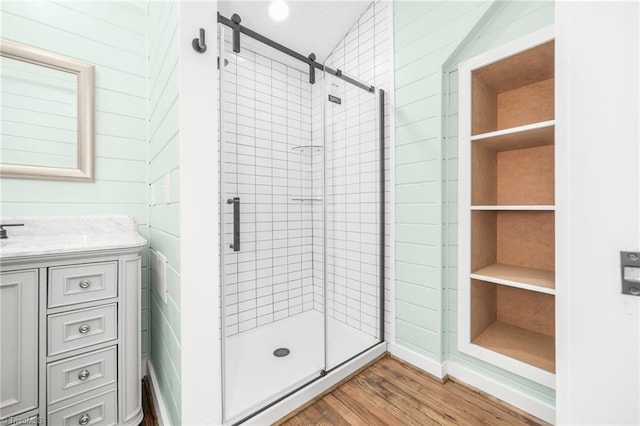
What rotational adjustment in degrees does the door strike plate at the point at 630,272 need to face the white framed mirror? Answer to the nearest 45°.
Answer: approximately 45° to its right

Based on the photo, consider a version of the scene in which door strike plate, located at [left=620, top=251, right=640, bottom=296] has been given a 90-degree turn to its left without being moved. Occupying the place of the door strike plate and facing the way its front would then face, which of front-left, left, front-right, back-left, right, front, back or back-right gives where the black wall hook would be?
back-right

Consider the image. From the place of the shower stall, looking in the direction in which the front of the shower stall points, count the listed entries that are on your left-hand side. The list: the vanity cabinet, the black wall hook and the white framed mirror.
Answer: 0

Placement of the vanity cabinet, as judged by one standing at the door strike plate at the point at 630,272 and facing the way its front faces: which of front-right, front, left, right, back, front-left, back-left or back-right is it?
front-right

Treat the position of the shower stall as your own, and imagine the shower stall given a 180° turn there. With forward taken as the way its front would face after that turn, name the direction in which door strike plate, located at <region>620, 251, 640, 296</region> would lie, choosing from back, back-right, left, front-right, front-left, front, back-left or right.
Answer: back

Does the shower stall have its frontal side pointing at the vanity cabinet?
no

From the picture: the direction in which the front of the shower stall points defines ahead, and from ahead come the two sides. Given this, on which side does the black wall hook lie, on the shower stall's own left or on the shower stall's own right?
on the shower stall's own right

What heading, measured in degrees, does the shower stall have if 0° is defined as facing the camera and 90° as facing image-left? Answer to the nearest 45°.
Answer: approximately 315°
